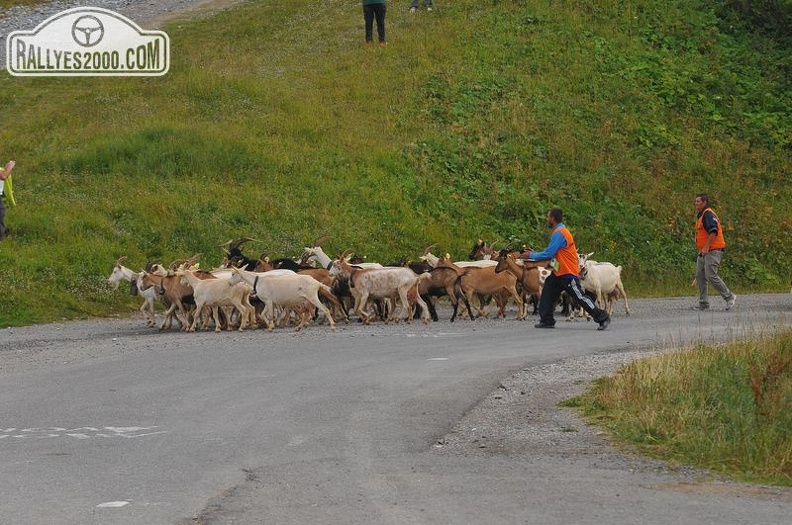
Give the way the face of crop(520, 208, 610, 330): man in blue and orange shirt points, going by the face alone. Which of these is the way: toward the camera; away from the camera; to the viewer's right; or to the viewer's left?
to the viewer's left

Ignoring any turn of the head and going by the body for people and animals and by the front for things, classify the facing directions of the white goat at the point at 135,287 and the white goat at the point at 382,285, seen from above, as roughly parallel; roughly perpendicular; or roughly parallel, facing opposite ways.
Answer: roughly parallel

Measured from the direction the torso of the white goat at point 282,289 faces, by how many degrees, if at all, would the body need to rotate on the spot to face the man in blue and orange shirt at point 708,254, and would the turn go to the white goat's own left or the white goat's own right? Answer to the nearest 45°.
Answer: approximately 180°

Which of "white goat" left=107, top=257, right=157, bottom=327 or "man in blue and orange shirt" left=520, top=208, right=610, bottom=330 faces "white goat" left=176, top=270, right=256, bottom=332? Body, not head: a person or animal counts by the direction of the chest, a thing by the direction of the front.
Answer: the man in blue and orange shirt

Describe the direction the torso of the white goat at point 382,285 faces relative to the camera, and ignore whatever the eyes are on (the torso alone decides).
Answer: to the viewer's left

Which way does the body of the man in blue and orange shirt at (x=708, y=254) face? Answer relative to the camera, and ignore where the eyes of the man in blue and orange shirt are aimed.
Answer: to the viewer's left

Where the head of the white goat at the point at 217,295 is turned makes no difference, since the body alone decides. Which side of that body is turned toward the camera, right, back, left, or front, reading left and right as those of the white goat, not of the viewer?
left

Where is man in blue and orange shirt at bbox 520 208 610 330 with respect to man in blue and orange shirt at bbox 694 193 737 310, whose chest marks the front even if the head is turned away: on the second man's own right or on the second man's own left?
on the second man's own left

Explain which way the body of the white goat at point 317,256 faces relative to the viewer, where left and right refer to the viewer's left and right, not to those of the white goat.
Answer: facing to the left of the viewer

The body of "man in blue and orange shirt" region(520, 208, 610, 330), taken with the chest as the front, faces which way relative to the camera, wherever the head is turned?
to the viewer's left

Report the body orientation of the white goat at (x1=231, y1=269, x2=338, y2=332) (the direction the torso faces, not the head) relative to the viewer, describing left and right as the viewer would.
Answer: facing to the left of the viewer

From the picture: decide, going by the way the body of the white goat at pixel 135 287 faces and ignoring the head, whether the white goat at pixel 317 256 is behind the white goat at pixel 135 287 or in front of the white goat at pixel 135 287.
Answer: behind

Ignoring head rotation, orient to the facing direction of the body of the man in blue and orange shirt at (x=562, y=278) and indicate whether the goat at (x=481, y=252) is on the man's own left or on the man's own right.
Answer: on the man's own right

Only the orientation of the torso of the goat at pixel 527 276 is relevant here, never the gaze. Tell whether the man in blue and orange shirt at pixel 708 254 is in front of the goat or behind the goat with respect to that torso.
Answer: behind

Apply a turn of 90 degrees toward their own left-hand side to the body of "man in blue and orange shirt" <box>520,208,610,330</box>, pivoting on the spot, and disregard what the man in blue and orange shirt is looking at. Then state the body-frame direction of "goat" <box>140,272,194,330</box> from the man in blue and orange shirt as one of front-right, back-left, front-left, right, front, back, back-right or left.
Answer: right

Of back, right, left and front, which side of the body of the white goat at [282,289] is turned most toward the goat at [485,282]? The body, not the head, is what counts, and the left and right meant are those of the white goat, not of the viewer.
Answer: back
